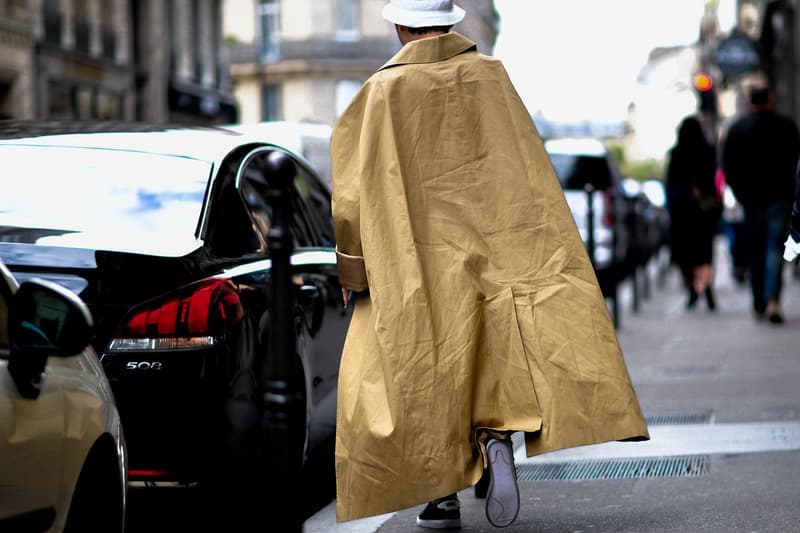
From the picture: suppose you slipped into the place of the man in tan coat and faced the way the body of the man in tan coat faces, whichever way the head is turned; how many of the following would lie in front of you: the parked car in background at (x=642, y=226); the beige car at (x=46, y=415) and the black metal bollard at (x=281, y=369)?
1

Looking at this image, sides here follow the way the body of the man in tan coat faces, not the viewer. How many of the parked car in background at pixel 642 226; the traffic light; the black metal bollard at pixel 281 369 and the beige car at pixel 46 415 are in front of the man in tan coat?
2

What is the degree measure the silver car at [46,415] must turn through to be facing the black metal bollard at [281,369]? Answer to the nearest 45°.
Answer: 0° — it already faces it

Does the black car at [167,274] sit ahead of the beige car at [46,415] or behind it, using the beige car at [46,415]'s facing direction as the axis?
ahead

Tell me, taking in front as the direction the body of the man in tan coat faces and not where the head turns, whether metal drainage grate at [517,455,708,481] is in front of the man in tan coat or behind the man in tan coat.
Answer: in front

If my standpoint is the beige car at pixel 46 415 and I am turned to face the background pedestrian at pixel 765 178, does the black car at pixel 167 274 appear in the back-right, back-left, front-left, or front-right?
front-left

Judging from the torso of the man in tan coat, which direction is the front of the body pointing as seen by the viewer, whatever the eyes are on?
away from the camera

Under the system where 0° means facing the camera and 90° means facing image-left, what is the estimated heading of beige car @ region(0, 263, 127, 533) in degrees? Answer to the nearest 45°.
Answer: approximately 225°
